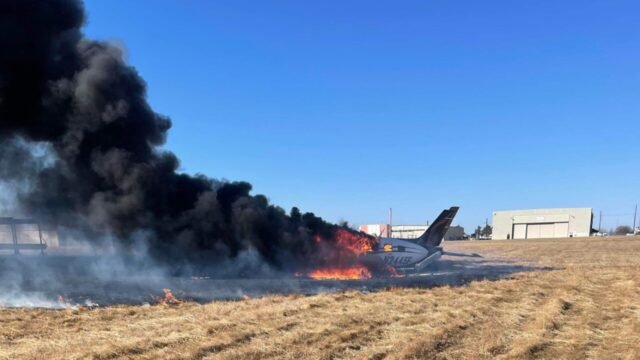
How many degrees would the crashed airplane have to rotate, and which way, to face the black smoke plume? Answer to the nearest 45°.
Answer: approximately 45° to its left

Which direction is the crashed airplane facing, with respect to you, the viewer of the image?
facing to the left of the viewer
